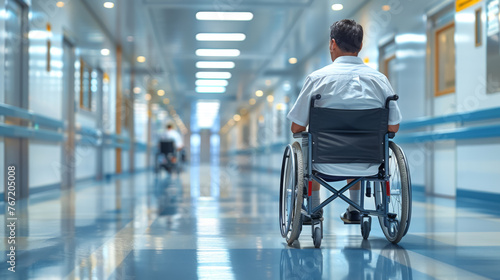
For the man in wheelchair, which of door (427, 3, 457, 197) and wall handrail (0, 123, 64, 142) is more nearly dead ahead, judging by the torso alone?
the door

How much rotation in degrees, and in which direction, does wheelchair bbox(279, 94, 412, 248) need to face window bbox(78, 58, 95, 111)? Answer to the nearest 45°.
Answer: approximately 45° to its left

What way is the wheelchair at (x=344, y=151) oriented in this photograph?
away from the camera

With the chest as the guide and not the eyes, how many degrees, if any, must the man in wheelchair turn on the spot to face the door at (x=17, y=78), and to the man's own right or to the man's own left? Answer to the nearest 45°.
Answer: approximately 45° to the man's own left

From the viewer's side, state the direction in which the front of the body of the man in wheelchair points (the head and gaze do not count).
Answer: away from the camera

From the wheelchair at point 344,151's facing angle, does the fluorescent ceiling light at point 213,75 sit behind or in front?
in front

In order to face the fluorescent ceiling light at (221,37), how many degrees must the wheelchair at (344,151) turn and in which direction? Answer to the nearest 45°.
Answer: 0° — it already faces it

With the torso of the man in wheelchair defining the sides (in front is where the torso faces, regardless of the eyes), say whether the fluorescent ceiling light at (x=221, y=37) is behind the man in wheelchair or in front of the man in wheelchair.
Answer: in front

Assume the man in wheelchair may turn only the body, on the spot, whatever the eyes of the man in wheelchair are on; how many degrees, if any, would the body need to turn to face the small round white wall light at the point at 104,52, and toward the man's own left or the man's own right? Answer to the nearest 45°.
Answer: approximately 45° to the man's own left

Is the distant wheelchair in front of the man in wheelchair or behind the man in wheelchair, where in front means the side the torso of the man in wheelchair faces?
in front
